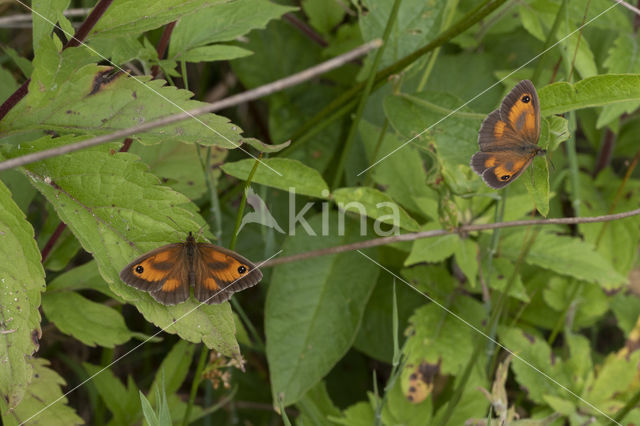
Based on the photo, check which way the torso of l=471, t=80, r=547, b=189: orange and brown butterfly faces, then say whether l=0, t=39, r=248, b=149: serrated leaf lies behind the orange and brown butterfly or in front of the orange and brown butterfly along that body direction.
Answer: behind

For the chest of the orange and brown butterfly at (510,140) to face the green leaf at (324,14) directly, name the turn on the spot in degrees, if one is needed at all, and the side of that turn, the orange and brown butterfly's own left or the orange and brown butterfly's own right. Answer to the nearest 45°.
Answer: approximately 135° to the orange and brown butterfly's own left

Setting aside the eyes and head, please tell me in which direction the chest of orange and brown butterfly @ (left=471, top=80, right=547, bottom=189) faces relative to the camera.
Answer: to the viewer's right

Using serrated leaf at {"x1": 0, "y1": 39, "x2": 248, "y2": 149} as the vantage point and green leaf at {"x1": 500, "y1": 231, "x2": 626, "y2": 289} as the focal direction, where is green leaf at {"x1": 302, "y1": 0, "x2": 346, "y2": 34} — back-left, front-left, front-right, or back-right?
front-left

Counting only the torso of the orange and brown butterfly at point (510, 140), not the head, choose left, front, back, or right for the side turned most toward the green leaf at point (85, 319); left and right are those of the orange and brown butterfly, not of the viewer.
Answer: back
